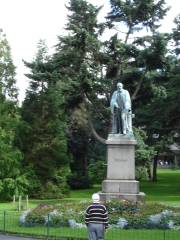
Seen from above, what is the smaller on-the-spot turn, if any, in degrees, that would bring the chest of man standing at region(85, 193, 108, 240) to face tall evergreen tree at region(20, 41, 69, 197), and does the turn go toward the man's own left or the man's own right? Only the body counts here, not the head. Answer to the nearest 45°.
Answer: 0° — they already face it

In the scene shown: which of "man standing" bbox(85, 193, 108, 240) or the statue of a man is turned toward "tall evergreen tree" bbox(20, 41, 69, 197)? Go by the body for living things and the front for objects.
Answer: the man standing

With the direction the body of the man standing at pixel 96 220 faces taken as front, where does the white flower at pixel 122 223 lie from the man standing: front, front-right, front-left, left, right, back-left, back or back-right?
front

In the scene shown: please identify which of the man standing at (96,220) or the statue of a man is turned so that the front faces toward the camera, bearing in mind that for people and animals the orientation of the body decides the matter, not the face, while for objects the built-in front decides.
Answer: the statue of a man

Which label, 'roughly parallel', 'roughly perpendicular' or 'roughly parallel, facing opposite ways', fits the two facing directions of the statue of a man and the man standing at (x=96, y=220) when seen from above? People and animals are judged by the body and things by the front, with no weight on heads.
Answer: roughly parallel, facing opposite ways

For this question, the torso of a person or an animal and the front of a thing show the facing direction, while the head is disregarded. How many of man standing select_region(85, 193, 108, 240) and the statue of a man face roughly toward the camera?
1

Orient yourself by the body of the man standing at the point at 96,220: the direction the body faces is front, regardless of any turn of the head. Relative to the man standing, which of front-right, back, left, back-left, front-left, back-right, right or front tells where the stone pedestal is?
front

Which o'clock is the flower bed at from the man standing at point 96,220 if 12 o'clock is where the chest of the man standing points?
The flower bed is roughly at 12 o'clock from the man standing.

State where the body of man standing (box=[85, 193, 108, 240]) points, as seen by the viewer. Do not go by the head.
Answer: away from the camera

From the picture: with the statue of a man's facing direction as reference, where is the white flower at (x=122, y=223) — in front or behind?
in front

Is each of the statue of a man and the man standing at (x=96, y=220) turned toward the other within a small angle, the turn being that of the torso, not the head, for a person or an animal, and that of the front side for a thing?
yes

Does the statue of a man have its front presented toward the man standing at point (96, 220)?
yes

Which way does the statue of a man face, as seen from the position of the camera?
facing the viewer
